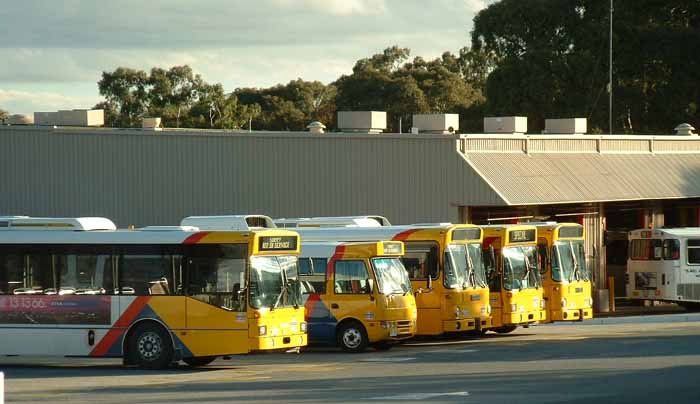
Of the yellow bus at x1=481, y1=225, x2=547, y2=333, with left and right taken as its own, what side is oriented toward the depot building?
back

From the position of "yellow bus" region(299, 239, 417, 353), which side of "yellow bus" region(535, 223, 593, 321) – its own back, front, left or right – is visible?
right

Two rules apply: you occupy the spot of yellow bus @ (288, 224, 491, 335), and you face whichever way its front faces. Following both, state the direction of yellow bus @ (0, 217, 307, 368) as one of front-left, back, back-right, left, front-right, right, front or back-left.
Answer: right

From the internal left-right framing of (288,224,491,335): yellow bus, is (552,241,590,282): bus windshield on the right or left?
on its left

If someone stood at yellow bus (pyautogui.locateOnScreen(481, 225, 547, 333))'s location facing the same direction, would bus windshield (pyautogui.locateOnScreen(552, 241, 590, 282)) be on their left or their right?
on their left

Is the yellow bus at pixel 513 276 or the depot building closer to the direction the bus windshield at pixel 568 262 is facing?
the yellow bus

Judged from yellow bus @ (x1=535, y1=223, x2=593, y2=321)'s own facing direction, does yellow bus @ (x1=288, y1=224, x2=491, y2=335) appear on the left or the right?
on its right
